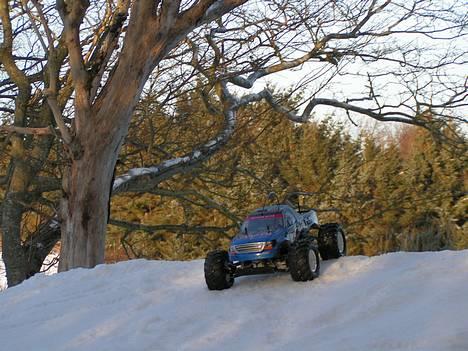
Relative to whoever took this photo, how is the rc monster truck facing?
facing the viewer and to the left of the viewer
